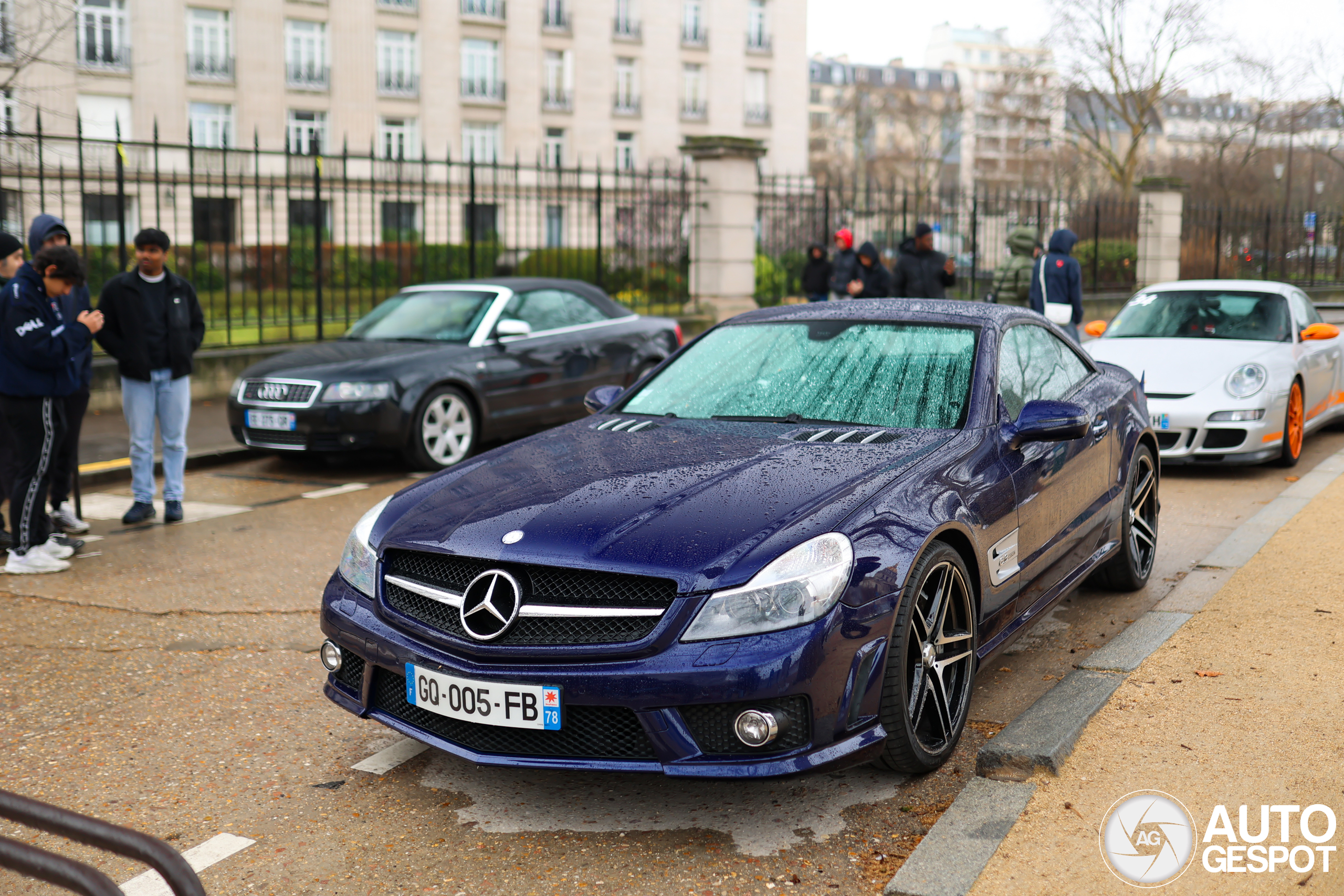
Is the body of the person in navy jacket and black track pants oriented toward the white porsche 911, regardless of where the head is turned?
yes

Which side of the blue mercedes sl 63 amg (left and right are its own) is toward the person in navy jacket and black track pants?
right

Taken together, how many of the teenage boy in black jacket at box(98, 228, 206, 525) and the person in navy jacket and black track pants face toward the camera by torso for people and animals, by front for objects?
1

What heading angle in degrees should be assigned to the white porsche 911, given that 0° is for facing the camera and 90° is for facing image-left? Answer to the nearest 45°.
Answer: approximately 45°

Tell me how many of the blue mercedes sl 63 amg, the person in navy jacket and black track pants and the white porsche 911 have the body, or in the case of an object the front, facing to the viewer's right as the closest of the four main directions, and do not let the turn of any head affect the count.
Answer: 1

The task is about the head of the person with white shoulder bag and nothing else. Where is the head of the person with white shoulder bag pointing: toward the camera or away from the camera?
away from the camera

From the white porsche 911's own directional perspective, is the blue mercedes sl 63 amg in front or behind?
in front

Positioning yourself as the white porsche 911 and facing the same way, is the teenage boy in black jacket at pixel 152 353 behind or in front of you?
in front

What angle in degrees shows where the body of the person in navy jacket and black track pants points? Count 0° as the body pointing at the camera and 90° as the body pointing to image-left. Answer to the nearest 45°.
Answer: approximately 270°

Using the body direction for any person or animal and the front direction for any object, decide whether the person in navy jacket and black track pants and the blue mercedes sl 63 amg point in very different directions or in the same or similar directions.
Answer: very different directions
